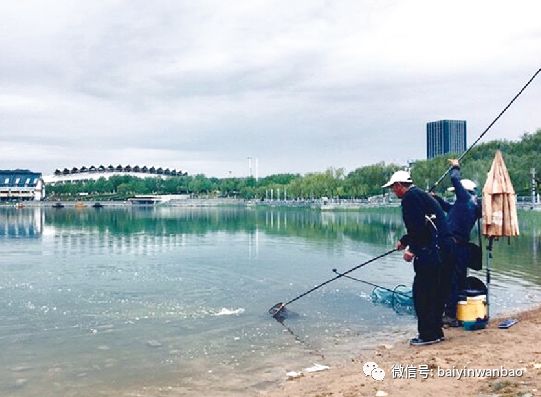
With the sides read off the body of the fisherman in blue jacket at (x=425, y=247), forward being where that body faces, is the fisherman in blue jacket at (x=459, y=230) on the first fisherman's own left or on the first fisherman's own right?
on the first fisherman's own right

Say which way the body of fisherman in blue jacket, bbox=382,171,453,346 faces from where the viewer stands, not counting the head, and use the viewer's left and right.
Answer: facing to the left of the viewer

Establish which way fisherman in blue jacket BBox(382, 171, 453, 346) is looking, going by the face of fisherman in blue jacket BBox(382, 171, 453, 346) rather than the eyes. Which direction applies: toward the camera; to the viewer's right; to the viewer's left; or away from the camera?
to the viewer's left
